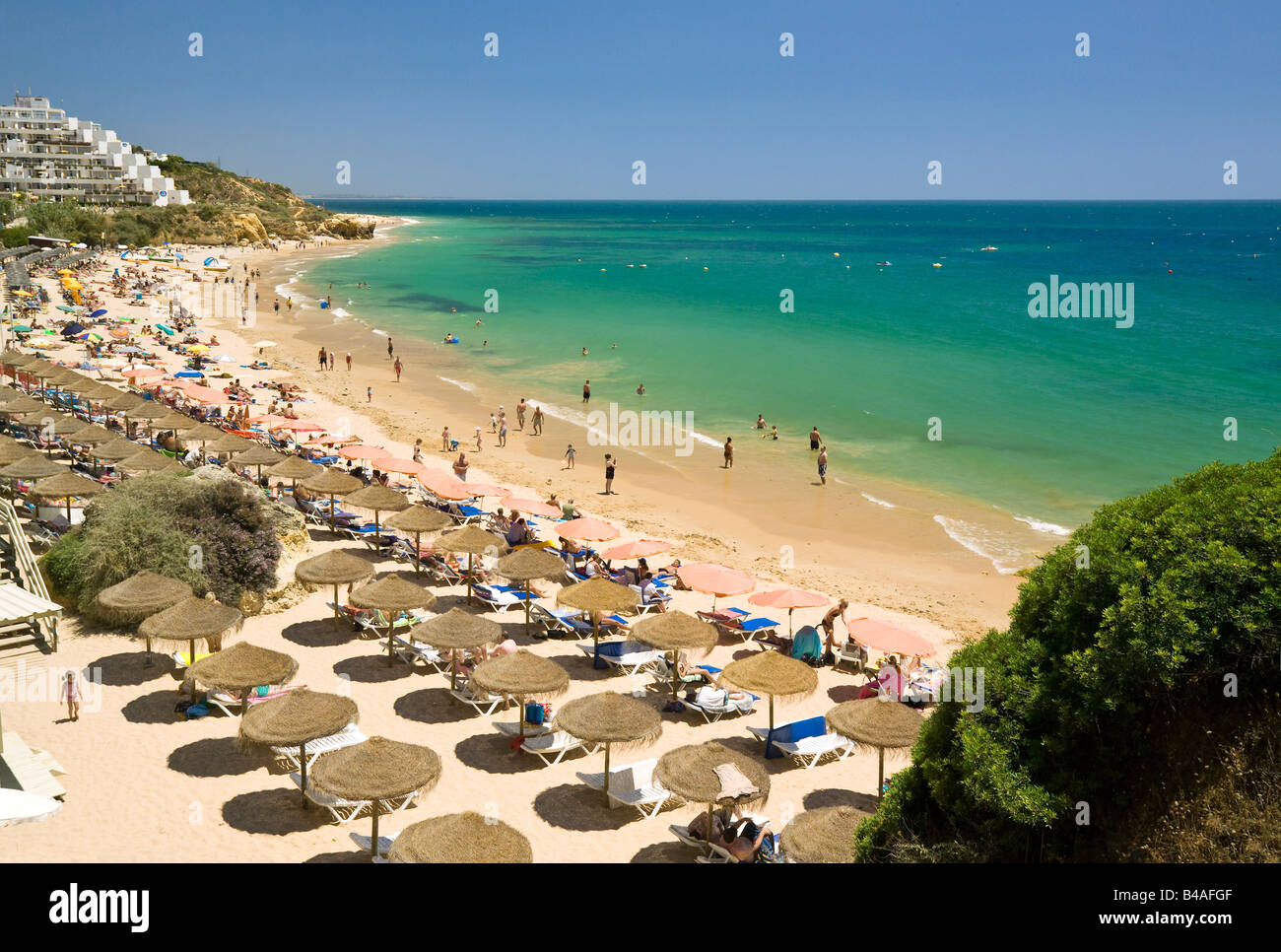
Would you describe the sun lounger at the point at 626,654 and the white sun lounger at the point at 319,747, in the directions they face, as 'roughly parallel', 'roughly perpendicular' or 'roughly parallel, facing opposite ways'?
roughly parallel

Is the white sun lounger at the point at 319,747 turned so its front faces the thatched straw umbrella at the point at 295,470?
no
